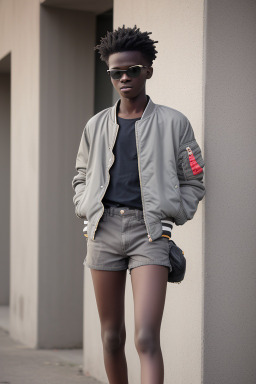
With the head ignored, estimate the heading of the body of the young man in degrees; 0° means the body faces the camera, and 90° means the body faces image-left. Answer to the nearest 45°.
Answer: approximately 0°

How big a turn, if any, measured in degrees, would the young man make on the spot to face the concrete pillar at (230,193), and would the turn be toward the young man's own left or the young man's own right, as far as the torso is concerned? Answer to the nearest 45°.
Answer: approximately 135° to the young man's own left

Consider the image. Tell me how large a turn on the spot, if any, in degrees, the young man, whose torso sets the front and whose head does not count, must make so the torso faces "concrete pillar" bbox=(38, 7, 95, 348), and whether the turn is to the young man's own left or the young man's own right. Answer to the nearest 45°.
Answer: approximately 180°

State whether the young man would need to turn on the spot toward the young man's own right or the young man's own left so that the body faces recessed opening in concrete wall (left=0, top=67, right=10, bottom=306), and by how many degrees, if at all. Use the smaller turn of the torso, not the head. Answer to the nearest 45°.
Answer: approximately 180°
